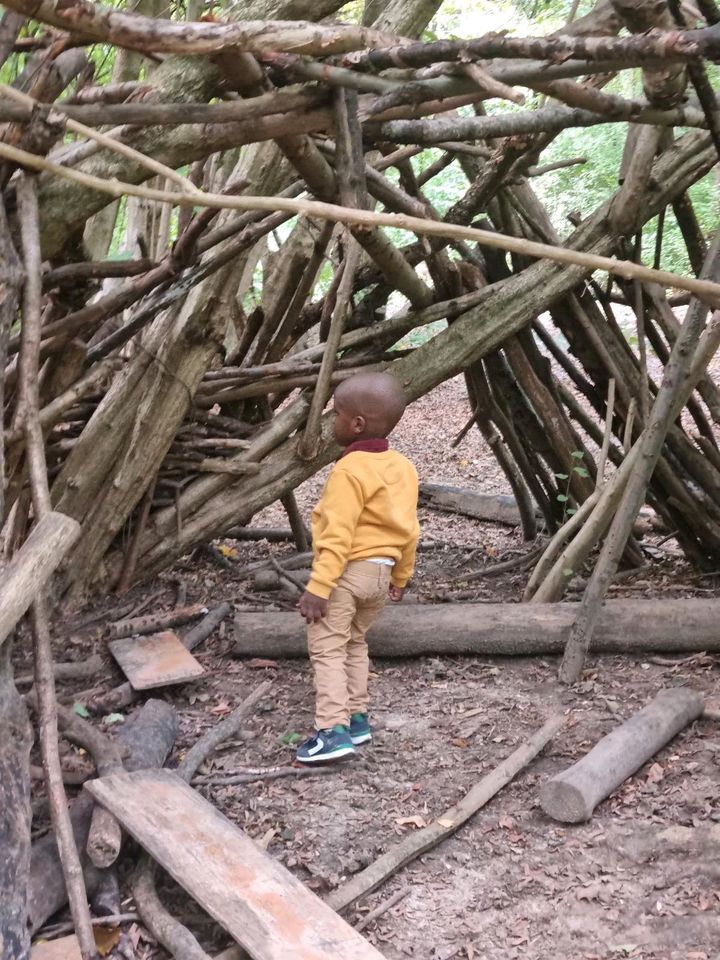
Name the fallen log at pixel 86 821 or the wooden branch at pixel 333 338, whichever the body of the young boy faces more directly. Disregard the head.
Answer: the wooden branch

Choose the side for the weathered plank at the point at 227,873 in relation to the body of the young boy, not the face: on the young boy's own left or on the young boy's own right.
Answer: on the young boy's own left

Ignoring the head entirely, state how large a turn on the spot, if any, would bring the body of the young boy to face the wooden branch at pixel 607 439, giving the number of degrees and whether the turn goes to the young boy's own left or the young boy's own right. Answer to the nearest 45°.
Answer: approximately 90° to the young boy's own right

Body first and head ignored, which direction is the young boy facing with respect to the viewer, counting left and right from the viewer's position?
facing away from the viewer and to the left of the viewer

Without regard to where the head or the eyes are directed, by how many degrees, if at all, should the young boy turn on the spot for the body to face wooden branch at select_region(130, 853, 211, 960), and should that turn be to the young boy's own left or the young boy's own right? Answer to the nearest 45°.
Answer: approximately 135° to the young boy's own left

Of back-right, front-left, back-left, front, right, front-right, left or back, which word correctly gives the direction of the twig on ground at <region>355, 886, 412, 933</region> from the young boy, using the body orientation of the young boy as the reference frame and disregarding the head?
back-left

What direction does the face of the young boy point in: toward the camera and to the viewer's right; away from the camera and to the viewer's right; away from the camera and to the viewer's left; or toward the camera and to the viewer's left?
away from the camera and to the viewer's left

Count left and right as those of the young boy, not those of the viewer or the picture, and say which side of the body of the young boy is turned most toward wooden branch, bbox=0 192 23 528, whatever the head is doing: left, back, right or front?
left
